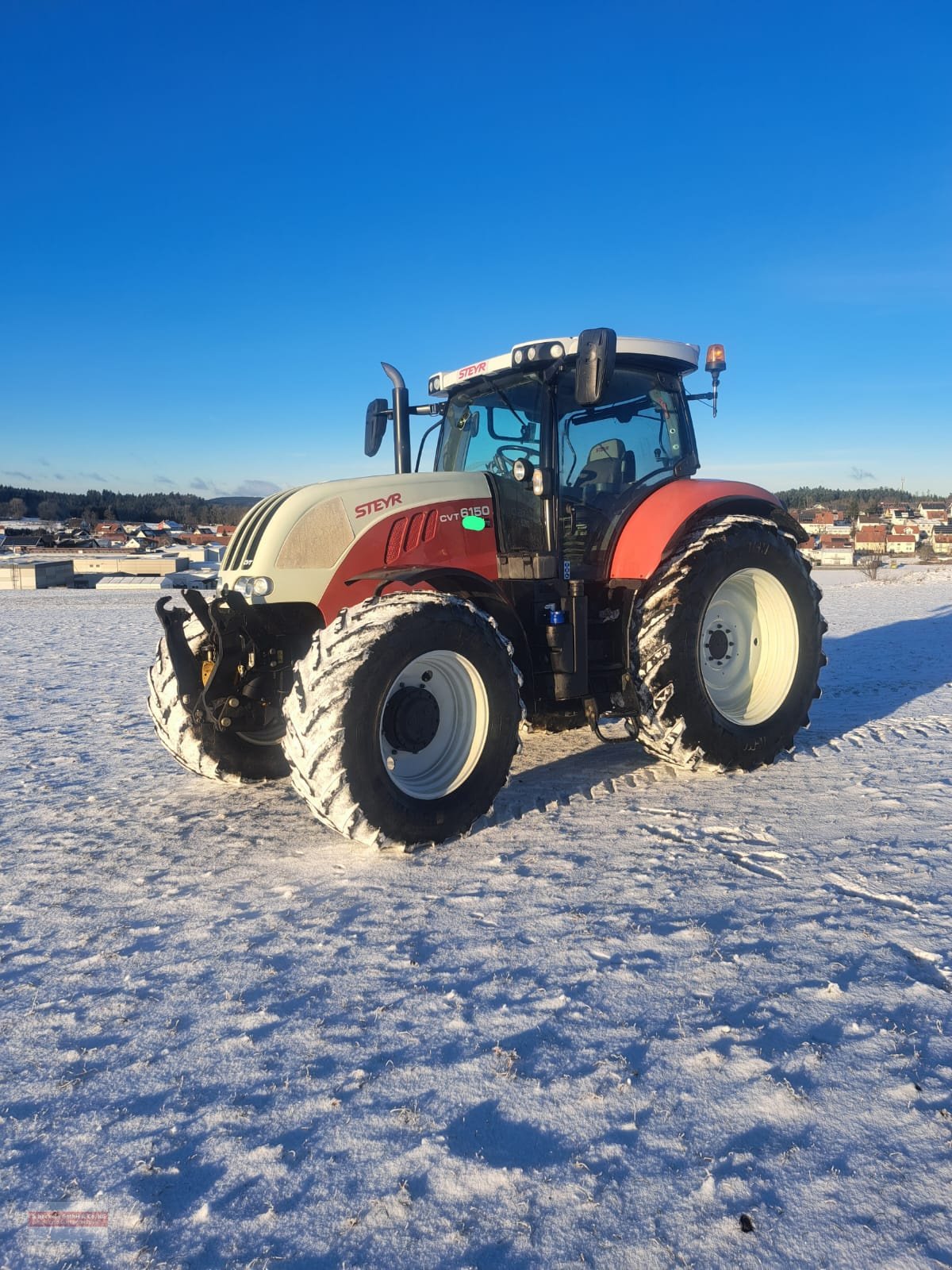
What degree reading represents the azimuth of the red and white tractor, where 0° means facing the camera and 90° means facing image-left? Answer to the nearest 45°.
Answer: approximately 45°
